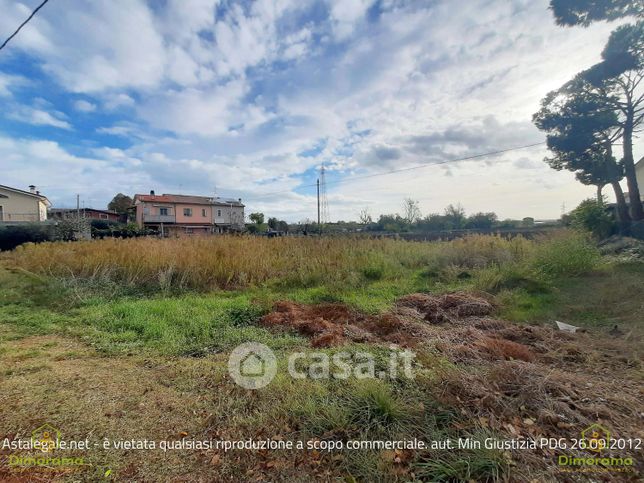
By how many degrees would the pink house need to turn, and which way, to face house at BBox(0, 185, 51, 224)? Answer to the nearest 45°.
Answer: approximately 90° to its right

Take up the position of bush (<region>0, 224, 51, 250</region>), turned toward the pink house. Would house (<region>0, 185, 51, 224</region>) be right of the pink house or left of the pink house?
left

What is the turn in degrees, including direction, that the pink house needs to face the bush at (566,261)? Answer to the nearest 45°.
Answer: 0° — it already faces it

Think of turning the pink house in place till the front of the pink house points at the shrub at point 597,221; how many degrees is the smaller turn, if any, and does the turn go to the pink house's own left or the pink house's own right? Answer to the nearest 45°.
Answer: approximately 45° to the pink house's own left

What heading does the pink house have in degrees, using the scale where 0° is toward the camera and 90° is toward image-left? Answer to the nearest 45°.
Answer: approximately 0°

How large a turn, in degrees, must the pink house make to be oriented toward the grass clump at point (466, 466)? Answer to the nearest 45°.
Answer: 0° — it already faces it

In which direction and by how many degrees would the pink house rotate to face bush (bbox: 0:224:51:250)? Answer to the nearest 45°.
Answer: approximately 45° to its right
